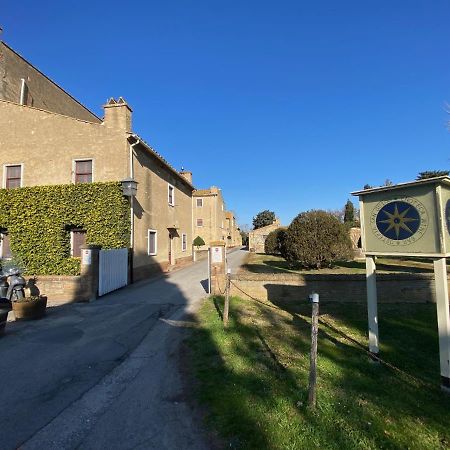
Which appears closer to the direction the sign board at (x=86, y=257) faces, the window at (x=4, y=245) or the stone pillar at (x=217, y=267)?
the stone pillar

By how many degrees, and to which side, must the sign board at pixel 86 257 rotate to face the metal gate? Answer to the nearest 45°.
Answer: approximately 135° to its left

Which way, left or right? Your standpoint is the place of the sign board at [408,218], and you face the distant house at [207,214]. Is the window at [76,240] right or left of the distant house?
left

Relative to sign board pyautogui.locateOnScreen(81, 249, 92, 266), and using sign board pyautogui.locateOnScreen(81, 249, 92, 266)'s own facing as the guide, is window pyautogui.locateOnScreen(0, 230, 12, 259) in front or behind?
behind

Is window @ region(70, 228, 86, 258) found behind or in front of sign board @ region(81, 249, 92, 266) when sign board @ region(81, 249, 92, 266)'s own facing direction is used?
behind

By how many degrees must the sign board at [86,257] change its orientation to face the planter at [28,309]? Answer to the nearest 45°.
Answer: approximately 45° to its right

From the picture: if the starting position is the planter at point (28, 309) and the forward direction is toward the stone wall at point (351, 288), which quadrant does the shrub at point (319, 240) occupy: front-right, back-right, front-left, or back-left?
front-left

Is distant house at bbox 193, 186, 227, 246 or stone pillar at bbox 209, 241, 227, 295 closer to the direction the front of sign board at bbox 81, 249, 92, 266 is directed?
the stone pillar

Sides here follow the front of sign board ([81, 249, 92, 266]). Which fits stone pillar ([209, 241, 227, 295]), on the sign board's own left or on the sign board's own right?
on the sign board's own left

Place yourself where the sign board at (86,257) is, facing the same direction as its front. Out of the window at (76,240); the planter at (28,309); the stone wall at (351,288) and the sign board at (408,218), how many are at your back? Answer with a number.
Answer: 1

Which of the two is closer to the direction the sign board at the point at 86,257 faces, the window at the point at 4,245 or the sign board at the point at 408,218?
the sign board

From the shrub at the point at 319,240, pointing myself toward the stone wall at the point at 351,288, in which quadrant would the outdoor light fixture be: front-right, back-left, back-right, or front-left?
front-right
